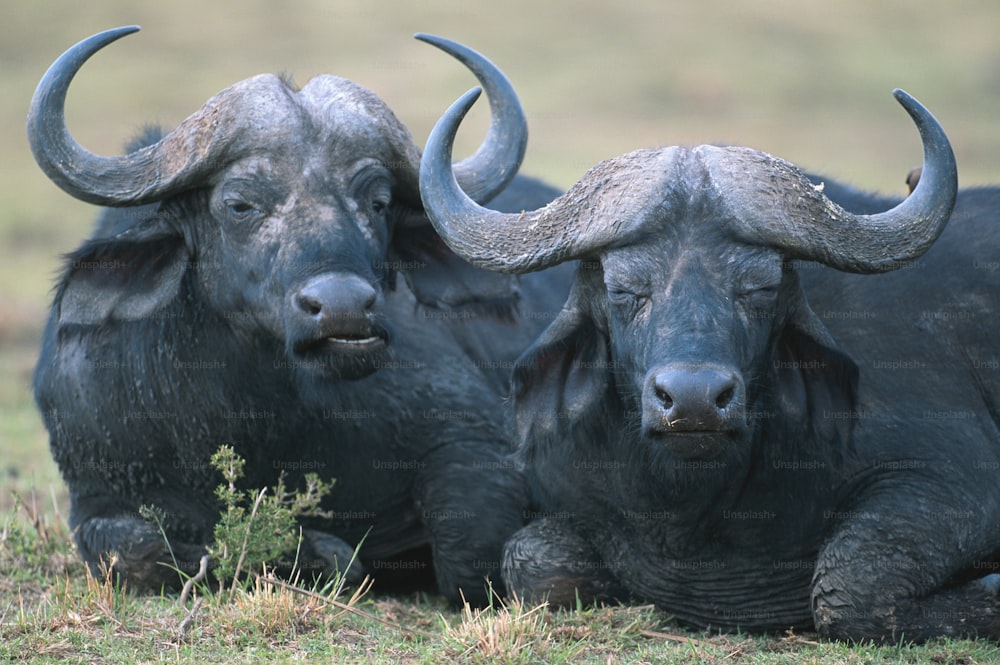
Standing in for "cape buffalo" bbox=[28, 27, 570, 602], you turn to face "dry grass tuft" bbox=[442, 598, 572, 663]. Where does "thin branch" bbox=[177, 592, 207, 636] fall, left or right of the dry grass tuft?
right

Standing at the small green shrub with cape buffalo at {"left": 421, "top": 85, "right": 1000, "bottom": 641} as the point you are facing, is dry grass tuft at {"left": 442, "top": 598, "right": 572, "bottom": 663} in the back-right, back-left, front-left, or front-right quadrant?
front-right

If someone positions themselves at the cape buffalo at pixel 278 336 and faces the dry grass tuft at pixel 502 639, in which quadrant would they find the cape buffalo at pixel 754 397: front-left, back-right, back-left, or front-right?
front-left

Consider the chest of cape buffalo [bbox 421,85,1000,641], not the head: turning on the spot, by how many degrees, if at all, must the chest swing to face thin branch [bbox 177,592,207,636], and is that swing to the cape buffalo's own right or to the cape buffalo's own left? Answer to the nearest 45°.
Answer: approximately 45° to the cape buffalo's own right

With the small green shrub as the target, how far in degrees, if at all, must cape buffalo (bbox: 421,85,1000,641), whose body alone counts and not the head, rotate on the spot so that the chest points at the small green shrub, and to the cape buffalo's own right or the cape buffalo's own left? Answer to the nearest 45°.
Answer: approximately 45° to the cape buffalo's own right

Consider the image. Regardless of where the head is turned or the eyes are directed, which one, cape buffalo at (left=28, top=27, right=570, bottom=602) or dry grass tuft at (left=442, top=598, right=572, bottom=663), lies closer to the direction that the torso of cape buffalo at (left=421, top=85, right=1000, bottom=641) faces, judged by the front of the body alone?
the dry grass tuft

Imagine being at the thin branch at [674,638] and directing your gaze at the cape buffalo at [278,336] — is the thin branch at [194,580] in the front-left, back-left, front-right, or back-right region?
front-left

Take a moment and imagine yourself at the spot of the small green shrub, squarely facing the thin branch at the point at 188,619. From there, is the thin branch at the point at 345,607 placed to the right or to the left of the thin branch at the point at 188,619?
left

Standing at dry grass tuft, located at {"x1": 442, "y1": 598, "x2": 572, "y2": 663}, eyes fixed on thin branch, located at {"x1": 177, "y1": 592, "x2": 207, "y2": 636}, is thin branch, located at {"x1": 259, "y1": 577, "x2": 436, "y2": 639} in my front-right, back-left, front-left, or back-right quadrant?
front-right

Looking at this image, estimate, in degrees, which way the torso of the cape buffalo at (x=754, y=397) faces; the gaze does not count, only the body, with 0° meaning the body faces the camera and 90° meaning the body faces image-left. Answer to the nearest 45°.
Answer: approximately 45°

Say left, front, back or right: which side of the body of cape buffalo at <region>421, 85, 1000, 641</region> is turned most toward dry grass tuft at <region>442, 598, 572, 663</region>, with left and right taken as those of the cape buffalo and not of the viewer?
front

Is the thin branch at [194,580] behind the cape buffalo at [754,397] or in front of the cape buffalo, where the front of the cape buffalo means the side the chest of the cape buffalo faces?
in front

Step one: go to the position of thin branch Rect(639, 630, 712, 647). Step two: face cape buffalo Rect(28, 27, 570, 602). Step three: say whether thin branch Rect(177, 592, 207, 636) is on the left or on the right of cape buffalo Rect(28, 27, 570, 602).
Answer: left

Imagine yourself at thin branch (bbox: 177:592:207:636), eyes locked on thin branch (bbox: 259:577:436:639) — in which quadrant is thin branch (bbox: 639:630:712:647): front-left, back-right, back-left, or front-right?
front-right

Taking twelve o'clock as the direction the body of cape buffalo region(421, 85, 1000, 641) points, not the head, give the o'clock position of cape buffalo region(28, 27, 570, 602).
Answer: cape buffalo region(28, 27, 570, 602) is roughly at 2 o'clock from cape buffalo region(421, 85, 1000, 641).

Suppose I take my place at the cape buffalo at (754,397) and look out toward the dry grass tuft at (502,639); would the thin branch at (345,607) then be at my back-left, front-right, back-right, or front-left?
front-right
